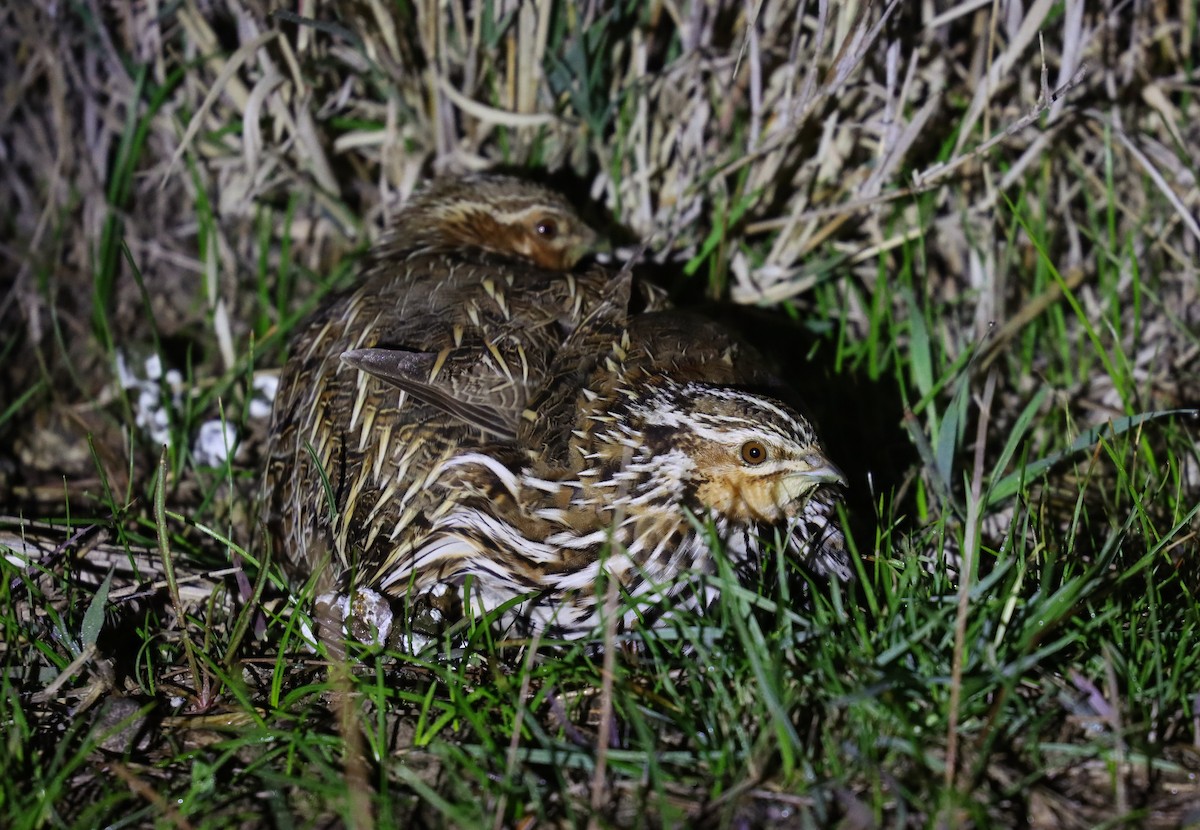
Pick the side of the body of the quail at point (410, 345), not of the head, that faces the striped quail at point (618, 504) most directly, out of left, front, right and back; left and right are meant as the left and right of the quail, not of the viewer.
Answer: right

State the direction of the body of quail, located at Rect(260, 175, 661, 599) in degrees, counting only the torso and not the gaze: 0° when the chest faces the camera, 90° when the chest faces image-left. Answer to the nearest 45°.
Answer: approximately 225°
